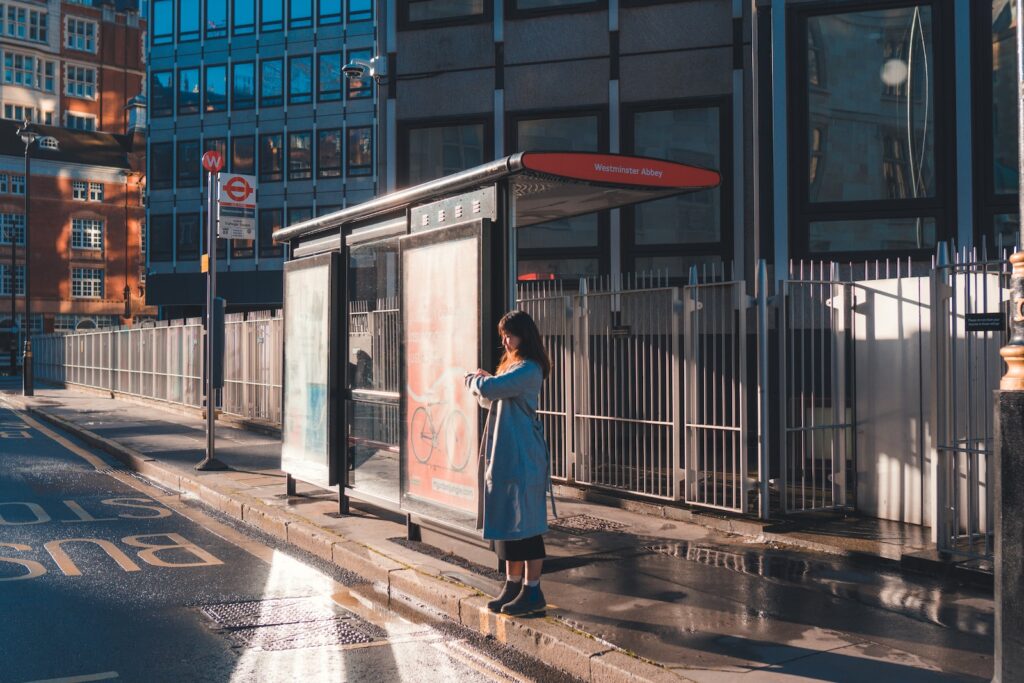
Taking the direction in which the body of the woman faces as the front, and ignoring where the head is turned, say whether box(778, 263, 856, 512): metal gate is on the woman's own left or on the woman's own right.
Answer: on the woman's own right

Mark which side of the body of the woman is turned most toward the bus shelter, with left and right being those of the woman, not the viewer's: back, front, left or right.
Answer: right

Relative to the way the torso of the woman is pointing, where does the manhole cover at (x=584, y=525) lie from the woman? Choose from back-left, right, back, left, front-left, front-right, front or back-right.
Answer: right

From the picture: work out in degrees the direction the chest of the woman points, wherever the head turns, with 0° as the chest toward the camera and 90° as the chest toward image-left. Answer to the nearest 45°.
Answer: approximately 90°

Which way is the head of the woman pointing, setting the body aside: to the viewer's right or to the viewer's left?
to the viewer's left
